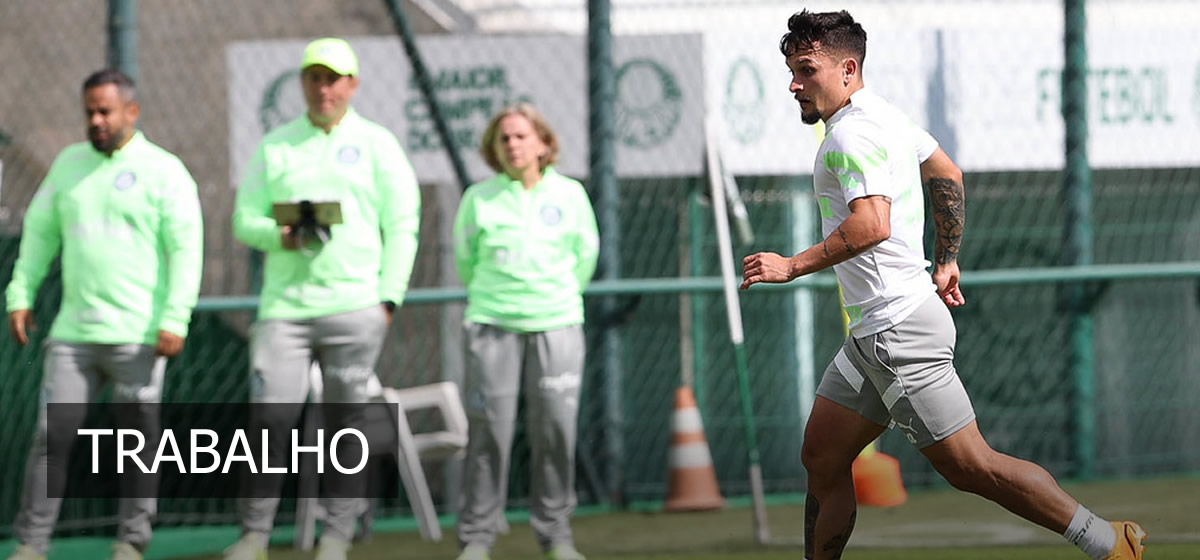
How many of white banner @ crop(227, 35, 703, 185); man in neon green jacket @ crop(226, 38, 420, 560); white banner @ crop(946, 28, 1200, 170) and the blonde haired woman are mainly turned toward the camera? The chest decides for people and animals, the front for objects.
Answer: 4

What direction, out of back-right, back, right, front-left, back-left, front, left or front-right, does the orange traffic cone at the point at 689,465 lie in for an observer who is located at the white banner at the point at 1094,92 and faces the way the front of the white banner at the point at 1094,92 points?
front-right

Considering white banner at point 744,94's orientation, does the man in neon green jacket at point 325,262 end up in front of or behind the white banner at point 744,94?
in front

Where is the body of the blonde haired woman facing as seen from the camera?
toward the camera

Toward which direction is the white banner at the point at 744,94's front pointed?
toward the camera

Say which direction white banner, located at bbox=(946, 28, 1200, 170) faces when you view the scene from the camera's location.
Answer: facing the viewer

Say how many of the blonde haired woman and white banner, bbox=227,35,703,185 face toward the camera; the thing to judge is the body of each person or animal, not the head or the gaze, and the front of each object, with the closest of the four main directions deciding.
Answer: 2

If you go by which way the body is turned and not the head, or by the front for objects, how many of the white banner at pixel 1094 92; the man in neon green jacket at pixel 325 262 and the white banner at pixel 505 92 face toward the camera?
3
